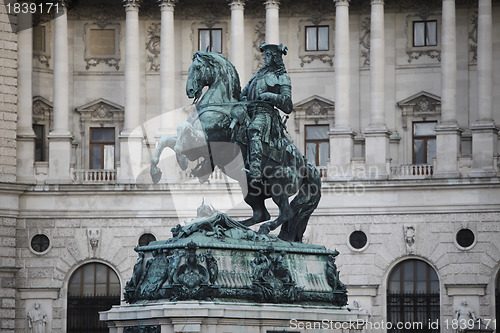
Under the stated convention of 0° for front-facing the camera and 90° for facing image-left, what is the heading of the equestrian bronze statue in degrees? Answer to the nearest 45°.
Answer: approximately 45°
